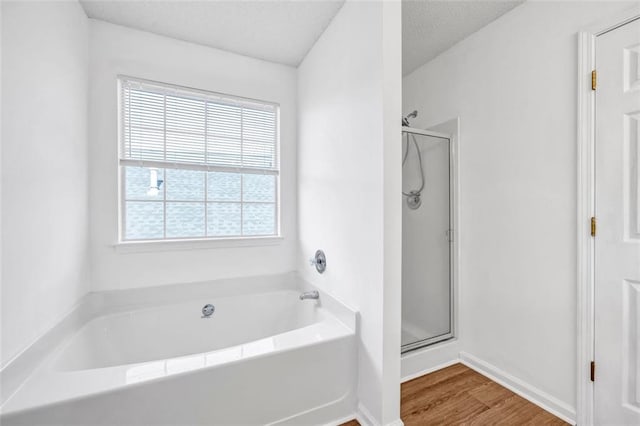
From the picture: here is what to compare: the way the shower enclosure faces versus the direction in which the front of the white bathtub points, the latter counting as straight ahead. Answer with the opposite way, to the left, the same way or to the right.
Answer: the same way

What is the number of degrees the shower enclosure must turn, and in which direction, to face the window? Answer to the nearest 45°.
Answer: approximately 90° to its right

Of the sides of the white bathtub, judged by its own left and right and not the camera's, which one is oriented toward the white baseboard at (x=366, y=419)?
left

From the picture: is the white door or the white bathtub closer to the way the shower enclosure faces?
the white door

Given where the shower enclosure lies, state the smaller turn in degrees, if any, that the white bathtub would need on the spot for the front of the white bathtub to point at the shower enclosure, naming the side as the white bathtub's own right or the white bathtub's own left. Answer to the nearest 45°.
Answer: approximately 90° to the white bathtub's own left

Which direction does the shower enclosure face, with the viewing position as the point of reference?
facing the viewer and to the right of the viewer

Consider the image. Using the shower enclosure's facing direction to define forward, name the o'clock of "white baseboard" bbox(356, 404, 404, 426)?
The white baseboard is roughly at 2 o'clock from the shower enclosure.

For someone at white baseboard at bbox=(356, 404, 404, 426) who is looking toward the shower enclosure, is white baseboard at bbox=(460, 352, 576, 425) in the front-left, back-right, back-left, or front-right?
front-right

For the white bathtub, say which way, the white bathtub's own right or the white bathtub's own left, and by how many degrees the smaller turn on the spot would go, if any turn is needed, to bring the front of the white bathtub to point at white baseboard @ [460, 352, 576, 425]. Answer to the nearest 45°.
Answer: approximately 90° to the white bathtub's own left

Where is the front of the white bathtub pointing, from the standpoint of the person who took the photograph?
facing the viewer

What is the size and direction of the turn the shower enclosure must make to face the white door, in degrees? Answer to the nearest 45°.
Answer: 0° — it already faces it

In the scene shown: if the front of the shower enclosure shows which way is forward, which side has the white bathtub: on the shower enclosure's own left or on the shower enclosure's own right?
on the shower enclosure's own right

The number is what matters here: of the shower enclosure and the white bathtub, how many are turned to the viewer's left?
0
